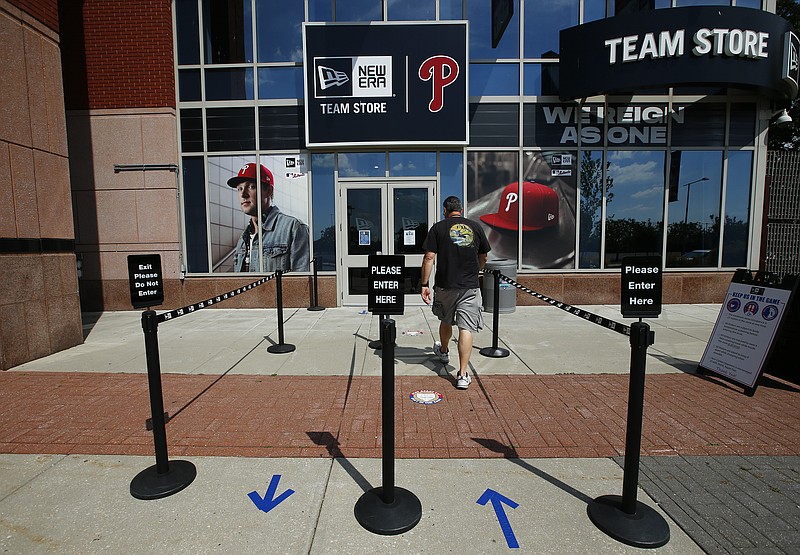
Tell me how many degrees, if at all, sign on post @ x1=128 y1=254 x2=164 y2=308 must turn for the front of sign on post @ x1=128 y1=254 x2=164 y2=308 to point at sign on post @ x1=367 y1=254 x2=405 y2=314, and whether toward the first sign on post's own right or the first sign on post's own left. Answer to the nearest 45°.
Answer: approximately 90° to the first sign on post's own left

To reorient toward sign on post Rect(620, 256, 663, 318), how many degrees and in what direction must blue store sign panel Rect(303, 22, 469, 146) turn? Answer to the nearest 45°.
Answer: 0° — it already faces it

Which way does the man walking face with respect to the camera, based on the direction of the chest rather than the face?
away from the camera

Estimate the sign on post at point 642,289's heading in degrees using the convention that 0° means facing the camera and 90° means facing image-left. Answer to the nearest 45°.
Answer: approximately 0°

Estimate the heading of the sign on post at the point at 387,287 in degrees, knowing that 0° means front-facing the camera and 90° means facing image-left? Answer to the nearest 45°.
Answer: approximately 0°

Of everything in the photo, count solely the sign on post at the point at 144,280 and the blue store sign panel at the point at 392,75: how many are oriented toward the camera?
2

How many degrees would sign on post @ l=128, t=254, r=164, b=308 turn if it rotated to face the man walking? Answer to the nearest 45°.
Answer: approximately 90° to its left

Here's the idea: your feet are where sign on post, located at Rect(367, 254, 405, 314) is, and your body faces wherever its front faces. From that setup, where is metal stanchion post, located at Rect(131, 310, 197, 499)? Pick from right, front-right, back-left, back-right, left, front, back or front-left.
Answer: front-right

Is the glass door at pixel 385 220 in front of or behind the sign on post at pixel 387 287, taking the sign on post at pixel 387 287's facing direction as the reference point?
behind

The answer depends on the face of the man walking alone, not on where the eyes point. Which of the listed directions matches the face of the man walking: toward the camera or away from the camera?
away from the camera
